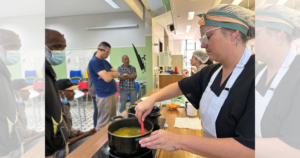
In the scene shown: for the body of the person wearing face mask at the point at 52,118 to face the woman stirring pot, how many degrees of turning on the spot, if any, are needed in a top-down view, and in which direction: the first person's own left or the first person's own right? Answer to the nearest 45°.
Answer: approximately 45° to the first person's own right

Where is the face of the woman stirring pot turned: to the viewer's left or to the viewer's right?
to the viewer's left

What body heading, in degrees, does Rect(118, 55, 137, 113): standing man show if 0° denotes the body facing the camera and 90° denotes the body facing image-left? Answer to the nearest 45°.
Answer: approximately 0°

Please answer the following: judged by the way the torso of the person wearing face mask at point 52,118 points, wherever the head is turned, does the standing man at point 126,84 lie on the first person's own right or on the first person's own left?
on the first person's own left

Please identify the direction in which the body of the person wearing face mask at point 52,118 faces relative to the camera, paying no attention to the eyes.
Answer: to the viewer's right
